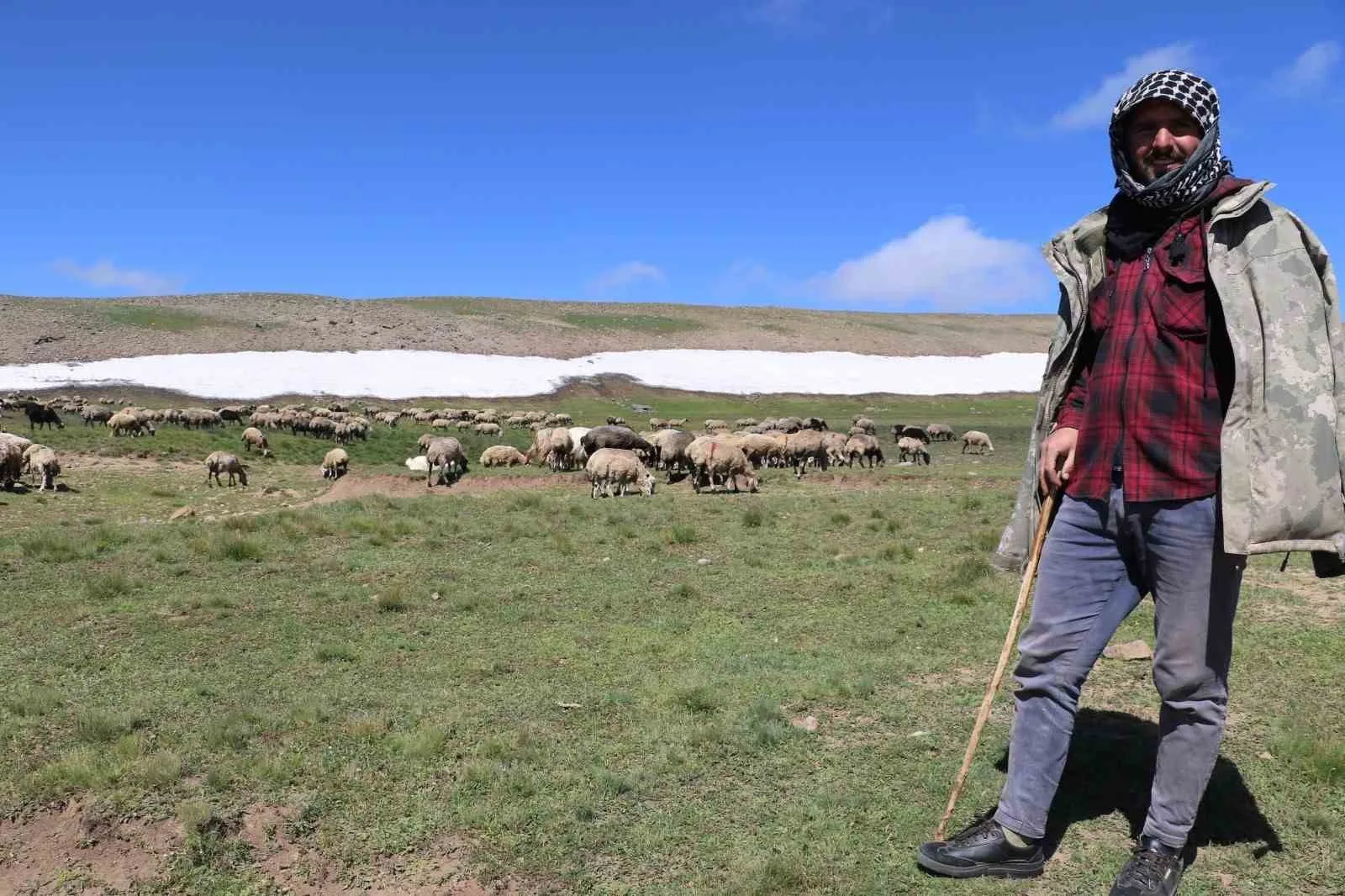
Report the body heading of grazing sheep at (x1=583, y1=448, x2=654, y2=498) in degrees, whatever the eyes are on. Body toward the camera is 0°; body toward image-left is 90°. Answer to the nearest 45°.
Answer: approximately 270°

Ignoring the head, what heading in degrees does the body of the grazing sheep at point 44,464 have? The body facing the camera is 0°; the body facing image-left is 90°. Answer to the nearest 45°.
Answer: approximately 315°

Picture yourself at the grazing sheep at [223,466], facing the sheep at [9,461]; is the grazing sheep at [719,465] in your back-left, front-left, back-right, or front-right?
back-left

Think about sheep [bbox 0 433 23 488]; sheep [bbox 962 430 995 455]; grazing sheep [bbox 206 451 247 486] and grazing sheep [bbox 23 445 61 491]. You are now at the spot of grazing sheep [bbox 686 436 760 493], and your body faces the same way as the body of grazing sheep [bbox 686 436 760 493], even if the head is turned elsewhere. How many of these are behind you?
3

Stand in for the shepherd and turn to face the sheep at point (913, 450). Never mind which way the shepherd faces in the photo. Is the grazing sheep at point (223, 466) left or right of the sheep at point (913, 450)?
left

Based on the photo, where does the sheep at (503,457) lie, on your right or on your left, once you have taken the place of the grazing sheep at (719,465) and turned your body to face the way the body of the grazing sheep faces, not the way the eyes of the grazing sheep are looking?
on your left

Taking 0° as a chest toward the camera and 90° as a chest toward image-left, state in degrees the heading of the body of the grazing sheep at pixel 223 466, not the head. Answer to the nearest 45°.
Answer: approximately 270°

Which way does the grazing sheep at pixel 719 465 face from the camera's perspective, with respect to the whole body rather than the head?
to the viewer's right
